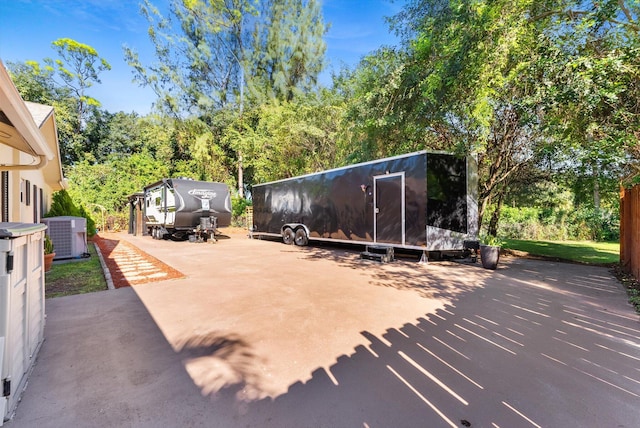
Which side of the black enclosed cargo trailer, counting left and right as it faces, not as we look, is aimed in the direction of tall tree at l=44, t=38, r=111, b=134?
back

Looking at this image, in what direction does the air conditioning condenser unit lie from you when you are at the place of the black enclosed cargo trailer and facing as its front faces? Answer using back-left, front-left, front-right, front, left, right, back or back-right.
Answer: back-right

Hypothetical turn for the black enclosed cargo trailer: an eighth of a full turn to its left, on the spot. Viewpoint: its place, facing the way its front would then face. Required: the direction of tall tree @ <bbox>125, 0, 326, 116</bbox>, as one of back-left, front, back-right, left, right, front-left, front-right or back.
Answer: back-left

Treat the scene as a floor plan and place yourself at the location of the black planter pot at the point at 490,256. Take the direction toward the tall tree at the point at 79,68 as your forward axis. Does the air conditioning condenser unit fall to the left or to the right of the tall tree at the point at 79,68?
left

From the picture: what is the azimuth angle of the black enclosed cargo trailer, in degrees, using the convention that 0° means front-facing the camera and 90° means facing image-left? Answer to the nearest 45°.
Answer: approximately 315°

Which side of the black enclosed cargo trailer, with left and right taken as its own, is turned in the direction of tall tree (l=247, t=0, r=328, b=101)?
back

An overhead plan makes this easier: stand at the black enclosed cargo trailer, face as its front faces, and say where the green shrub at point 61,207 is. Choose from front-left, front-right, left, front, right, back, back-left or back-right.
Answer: back-right
